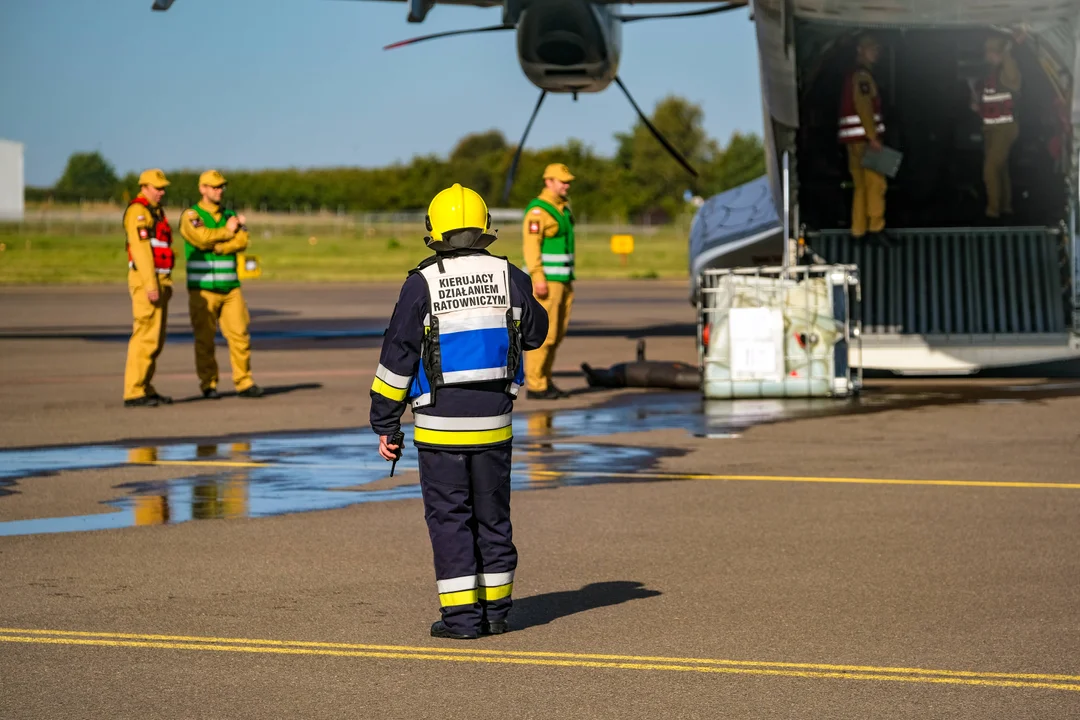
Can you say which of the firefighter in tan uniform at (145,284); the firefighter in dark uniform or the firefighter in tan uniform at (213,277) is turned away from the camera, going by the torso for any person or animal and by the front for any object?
the firefighter in dark uniform

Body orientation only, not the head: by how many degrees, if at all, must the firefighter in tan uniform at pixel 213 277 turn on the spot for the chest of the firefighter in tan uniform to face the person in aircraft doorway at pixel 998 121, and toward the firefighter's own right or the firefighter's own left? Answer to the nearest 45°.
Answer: approximately 45° to the firefighter's own left

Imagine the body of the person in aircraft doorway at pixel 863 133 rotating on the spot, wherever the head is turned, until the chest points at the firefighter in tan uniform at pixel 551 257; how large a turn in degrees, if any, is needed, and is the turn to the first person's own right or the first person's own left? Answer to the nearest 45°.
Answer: approximately 135° to the first person's own right

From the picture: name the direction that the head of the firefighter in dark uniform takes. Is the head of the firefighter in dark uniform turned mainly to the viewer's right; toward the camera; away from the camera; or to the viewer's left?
away from the camera

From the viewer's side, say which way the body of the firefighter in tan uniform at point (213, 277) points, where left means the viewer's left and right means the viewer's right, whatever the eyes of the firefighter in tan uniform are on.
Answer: facing the viewer and to the right of the viewer

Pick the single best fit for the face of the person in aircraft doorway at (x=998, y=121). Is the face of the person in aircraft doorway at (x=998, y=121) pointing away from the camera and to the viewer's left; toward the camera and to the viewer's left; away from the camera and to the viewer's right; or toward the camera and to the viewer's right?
toward the camera and to the viewer's left

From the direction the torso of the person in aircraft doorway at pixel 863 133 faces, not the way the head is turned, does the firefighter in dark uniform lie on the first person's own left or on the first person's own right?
on the first person's own right

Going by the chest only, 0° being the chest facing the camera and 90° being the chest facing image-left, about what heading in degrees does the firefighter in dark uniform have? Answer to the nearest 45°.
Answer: approximately 180°

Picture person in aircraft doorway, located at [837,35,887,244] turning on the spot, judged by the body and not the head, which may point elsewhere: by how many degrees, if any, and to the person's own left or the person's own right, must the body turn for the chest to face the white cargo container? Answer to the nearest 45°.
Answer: approximately 90° to the person's own right
